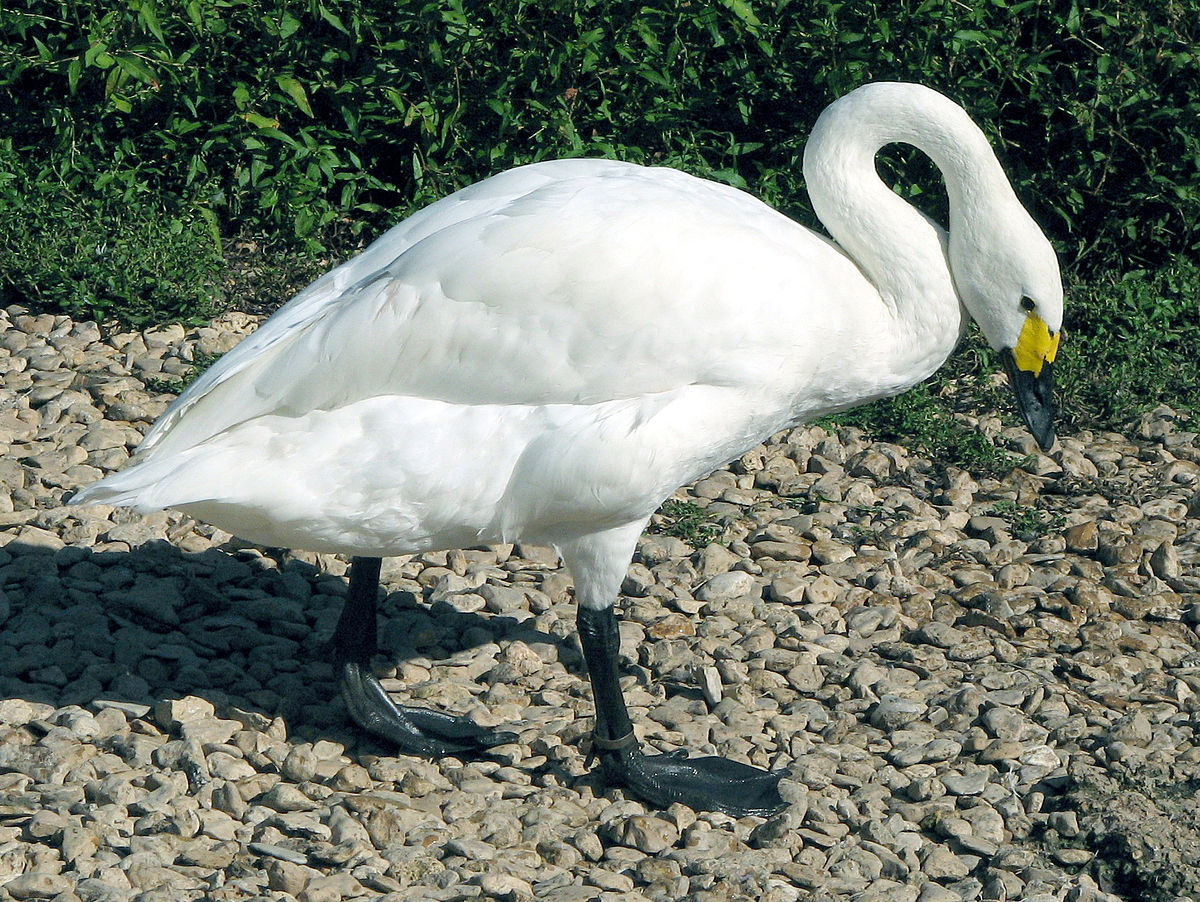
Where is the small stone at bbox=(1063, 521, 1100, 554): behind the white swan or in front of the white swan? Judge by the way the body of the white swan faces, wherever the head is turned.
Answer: in front

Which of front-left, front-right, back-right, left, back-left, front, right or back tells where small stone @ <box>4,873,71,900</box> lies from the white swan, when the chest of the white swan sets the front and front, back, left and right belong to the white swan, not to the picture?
back-right

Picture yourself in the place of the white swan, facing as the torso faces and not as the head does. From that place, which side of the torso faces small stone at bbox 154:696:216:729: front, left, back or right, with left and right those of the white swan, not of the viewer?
back

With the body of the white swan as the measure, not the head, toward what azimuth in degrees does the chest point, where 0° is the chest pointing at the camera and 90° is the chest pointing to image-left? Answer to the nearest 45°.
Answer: approximately 270°
